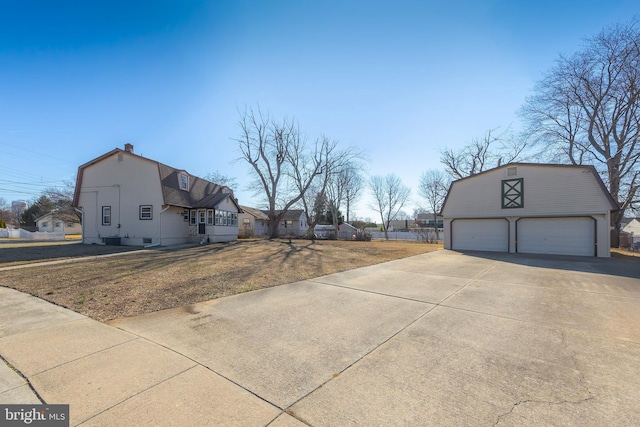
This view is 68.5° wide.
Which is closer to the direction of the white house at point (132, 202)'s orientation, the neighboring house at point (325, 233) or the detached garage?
the detached garage

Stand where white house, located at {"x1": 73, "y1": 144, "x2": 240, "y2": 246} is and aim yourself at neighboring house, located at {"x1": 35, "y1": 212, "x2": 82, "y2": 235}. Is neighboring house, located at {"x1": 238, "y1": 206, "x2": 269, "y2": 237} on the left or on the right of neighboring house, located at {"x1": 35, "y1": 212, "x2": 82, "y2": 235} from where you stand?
right

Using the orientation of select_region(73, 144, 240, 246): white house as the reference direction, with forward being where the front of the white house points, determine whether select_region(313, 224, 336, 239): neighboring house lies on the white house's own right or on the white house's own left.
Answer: on the white house's own left

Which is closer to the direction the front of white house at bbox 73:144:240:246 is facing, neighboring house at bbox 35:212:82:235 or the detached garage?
the detached garage

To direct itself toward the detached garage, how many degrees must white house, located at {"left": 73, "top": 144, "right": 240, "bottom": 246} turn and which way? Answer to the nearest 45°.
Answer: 0° — it already faces it

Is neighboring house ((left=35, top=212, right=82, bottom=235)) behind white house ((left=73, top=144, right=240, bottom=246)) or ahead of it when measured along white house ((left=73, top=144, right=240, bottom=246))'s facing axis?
behind

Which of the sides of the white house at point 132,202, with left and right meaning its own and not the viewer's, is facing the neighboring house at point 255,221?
left

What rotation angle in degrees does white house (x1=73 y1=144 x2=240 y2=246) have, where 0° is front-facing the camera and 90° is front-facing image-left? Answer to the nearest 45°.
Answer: approximately 315°

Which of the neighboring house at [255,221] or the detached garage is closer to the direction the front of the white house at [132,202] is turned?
the detached garage
